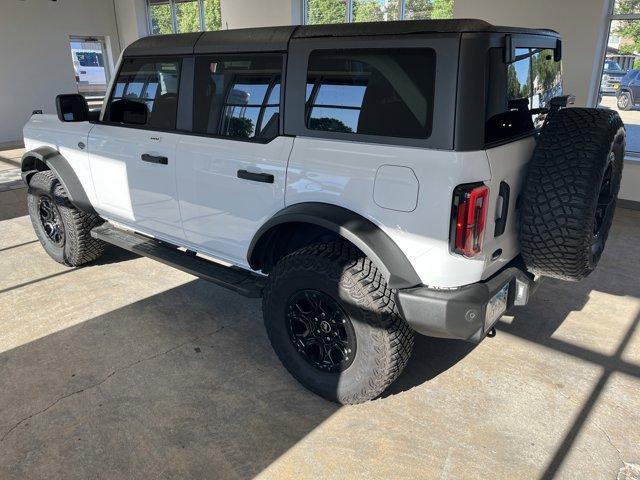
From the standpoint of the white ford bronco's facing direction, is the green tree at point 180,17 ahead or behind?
ahead

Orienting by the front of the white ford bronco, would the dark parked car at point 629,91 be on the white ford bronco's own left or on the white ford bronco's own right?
on the white ford bronco's own right

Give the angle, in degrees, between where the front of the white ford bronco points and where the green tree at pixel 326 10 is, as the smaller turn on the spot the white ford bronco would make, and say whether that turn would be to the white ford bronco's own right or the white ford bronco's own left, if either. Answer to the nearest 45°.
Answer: approximately 45° to the white ford bronco's own right

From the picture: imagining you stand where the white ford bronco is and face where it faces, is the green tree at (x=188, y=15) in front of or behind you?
in front

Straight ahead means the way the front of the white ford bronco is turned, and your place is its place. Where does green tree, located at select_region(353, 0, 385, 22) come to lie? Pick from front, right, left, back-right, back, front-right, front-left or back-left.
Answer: front-right

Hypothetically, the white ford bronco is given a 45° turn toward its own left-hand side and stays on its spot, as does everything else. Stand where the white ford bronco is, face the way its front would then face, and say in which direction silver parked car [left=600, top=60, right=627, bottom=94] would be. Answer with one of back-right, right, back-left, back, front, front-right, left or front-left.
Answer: back-right

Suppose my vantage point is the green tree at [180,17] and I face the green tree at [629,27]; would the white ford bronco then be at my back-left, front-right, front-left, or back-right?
front-right

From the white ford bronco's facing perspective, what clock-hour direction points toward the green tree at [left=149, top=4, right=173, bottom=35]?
The green tree is roughly at 1 o'clock from the white ford bronco.

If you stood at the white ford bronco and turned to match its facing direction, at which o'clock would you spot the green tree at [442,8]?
The green tree is roughly at 2 o'clock from the white ford bronco.

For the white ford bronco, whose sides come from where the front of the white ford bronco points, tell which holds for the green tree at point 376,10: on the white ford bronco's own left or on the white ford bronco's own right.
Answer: on the white ford bronco's own right

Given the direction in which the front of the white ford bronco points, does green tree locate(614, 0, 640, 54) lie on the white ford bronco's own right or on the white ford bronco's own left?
on the white ford bronco's own right

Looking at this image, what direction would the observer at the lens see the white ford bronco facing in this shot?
facing away from the viewer and to the left of the viewer
